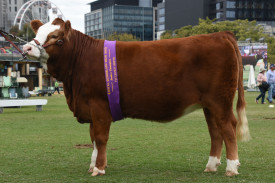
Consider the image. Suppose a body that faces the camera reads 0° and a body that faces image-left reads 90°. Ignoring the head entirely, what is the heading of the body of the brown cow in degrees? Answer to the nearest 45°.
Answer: approximately 90°
